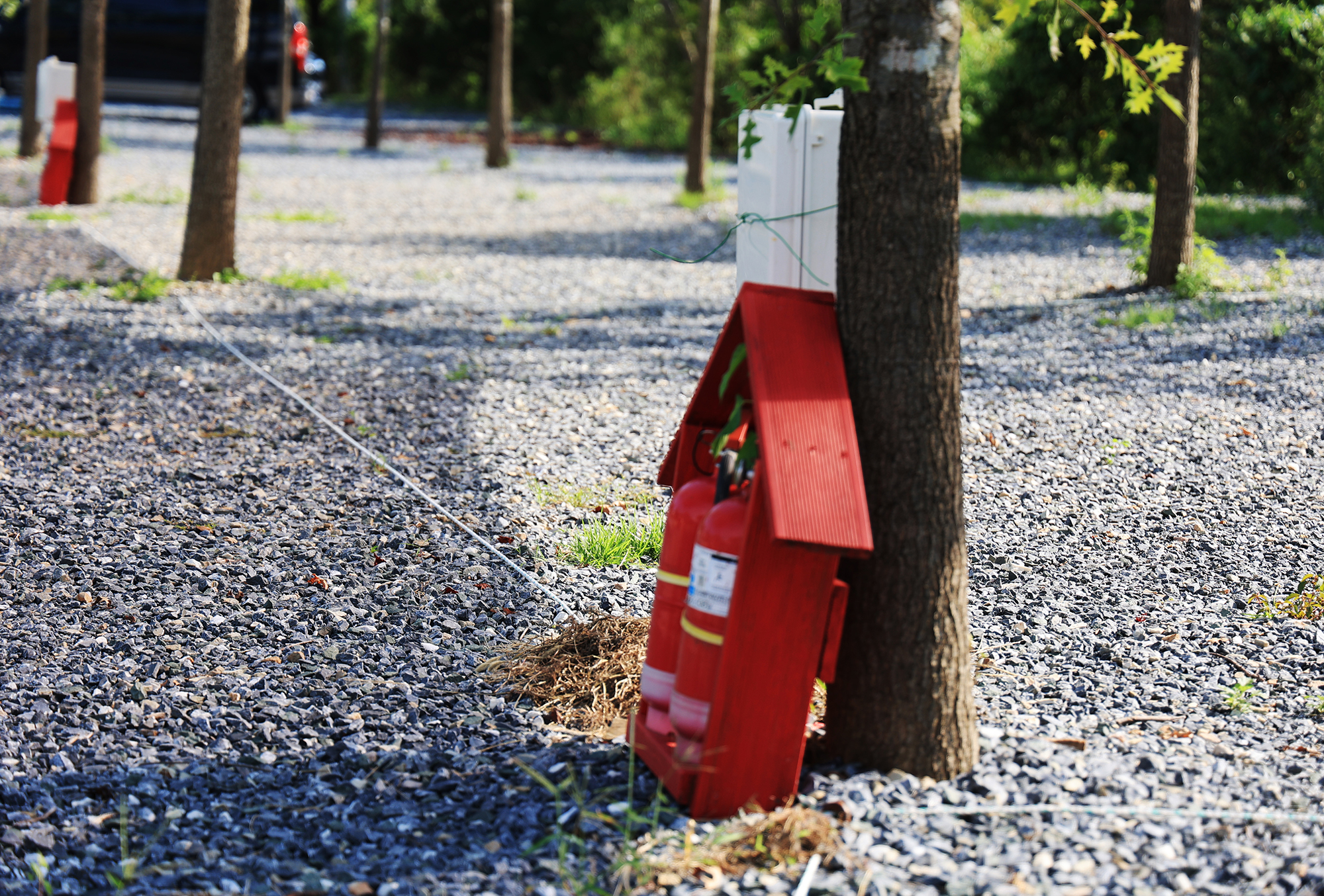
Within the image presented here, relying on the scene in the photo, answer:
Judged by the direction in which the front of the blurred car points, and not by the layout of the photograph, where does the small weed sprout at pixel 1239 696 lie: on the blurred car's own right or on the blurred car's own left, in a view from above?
on the blurred car's own left

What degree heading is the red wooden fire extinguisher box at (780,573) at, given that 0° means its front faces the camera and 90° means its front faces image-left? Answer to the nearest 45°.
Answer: approximately 45°

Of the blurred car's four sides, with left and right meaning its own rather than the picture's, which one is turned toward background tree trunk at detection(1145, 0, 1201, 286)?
left

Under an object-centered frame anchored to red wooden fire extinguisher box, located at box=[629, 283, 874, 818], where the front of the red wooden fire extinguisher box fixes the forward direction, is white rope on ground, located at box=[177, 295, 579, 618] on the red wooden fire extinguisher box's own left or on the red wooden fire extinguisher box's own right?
on the red wooden fire extinguisher box's own right

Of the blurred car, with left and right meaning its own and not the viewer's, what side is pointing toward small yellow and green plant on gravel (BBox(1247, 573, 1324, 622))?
left

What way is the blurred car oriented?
to the viewer's left

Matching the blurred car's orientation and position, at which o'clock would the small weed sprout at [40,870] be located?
The small weed sprout is roughly at 9 o'clock from the blurred car.
